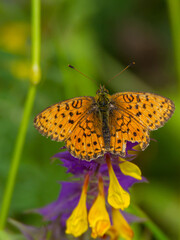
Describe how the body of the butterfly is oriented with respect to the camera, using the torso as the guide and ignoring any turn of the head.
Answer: away from the camera
